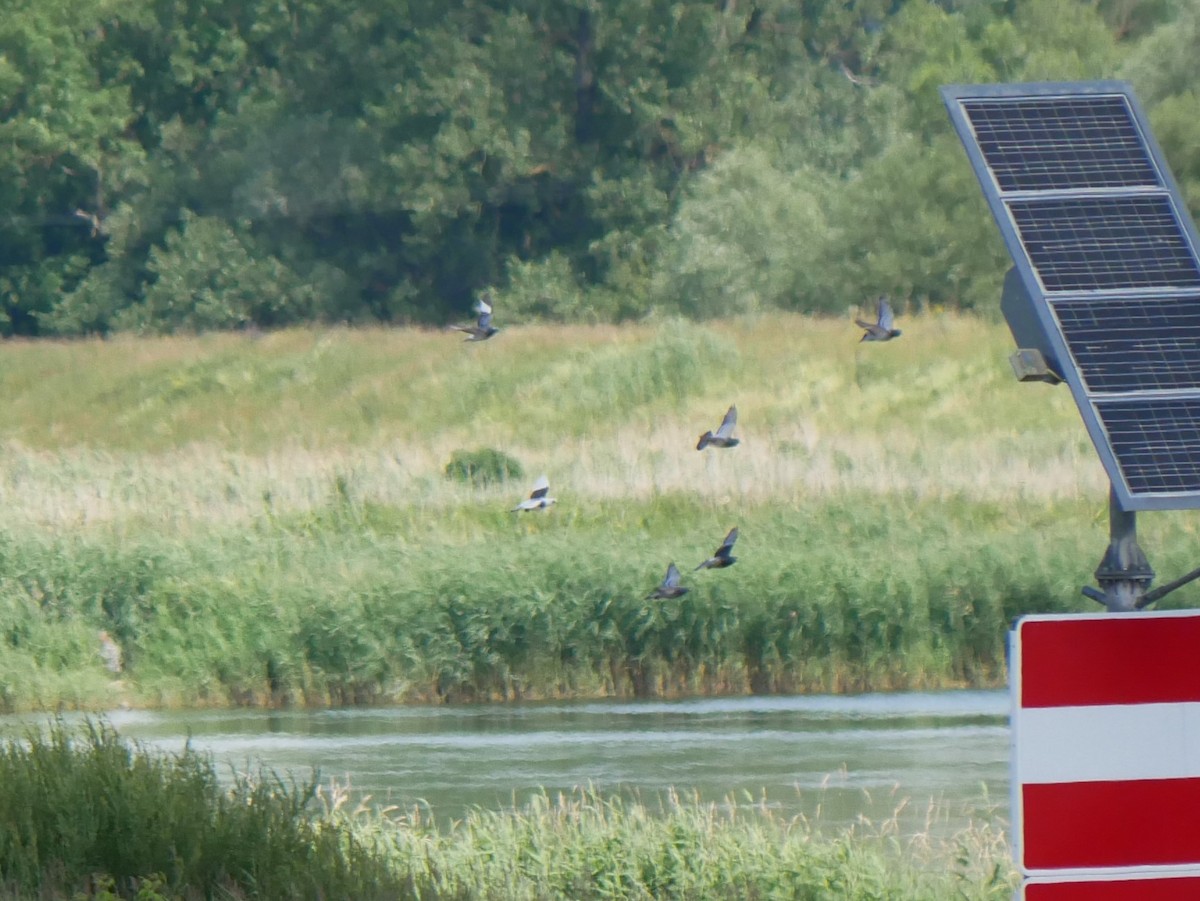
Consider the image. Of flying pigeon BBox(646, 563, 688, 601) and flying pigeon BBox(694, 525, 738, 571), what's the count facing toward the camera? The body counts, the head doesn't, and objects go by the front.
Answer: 0

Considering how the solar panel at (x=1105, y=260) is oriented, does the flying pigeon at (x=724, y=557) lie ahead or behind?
behind

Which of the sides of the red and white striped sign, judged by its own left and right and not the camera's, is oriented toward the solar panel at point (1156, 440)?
back

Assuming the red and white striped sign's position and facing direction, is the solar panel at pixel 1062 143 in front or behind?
behind
